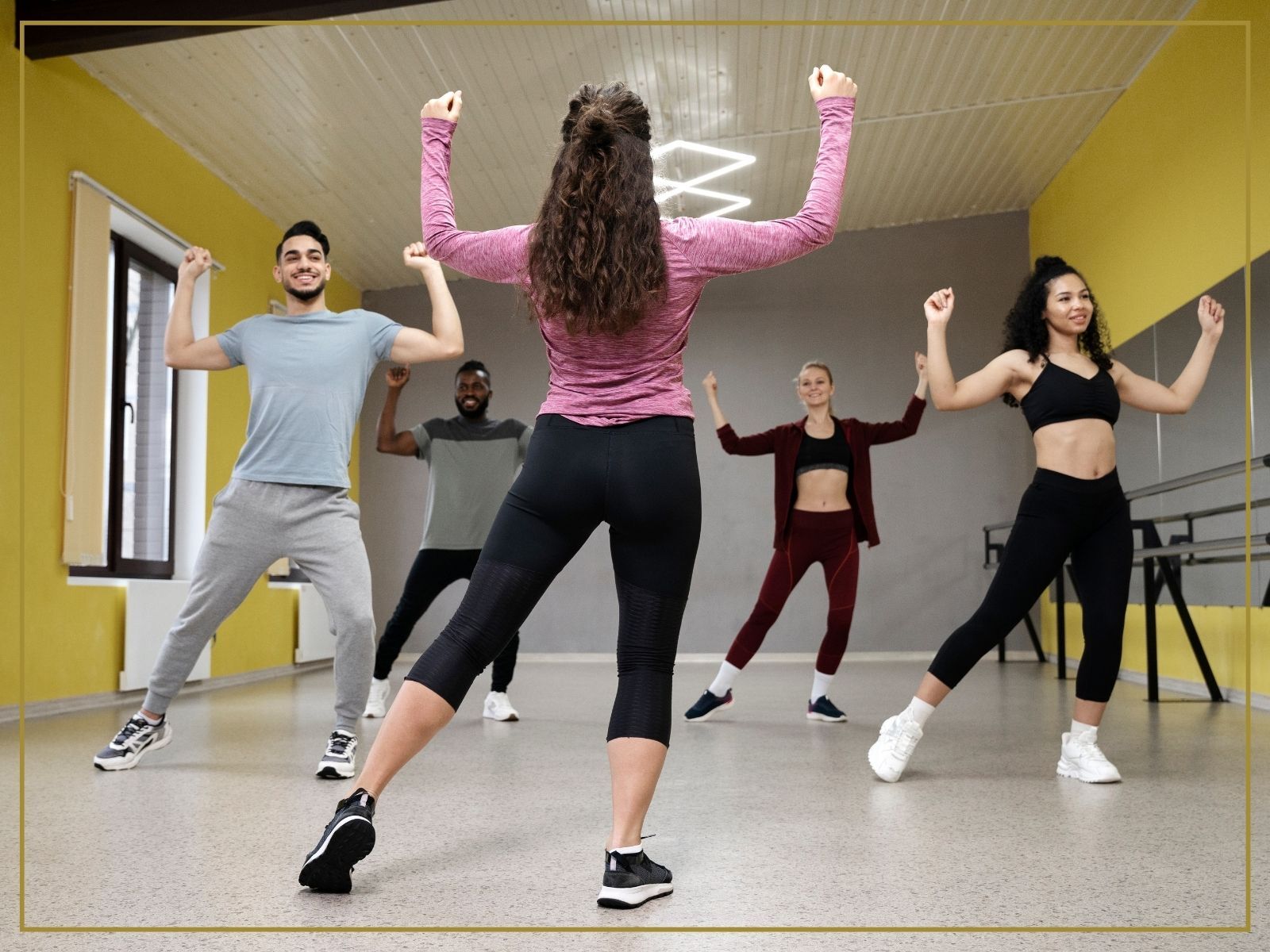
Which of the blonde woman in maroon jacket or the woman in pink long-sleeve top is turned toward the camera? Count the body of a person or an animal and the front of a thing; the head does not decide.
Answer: the blonde woman in maroon jacket

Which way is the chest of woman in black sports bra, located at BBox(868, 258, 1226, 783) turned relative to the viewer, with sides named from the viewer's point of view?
facing the viewer and to the right of the viewer

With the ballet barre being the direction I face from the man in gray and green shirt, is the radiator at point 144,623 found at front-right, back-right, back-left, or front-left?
back-left

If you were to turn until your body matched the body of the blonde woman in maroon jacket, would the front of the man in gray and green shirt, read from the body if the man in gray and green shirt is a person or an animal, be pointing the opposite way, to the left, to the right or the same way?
the same way

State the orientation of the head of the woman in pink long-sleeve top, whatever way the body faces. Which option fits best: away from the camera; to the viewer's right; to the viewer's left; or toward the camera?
away from the camera

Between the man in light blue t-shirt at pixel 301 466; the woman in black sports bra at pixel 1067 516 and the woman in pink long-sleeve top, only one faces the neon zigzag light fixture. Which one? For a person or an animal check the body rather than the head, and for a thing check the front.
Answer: the woman in pink long-sleeve top

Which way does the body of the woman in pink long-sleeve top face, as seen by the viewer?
away from the camera

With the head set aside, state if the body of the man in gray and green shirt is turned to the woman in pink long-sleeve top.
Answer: yes

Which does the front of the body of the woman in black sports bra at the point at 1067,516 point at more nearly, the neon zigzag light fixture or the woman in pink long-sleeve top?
the woman in pink long-sleeve top

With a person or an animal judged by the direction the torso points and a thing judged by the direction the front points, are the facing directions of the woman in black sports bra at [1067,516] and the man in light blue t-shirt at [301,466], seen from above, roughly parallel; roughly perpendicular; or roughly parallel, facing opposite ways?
roughly parallel

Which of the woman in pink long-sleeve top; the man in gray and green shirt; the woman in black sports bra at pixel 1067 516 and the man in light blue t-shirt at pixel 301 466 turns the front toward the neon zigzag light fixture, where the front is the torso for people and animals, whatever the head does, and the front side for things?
the woman in pink long-sleeve top

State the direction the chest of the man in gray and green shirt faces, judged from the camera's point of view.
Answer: toward the camera

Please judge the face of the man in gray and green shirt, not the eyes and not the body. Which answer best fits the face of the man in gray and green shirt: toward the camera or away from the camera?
toward the camera

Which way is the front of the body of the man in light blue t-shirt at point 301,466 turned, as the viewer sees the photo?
toward the camera

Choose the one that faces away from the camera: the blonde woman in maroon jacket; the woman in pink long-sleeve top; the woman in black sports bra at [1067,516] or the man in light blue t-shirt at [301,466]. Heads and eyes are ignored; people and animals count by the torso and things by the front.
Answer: the woman in pink long-sleeve top

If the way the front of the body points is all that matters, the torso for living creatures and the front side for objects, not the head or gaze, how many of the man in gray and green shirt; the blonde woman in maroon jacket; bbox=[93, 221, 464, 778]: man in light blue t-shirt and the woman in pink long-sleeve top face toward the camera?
3

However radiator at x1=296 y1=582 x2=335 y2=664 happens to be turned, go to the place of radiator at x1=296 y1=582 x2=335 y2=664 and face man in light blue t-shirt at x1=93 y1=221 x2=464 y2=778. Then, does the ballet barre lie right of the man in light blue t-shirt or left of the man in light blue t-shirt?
left
